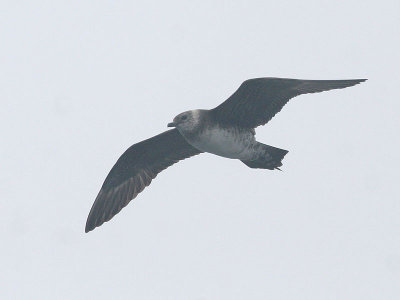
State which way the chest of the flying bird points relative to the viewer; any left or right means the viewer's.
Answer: facing the viewer and to the left of the viewer
